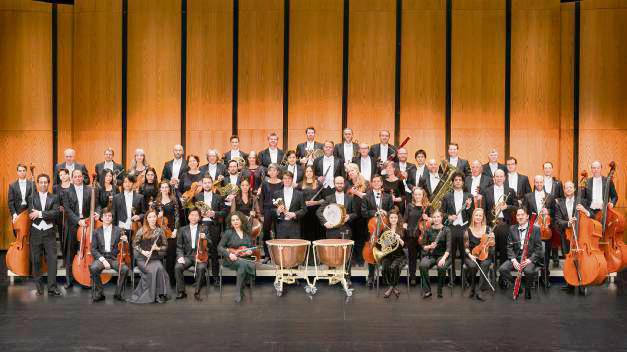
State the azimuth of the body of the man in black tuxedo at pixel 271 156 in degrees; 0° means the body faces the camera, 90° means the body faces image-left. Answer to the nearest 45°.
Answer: approximately 0°

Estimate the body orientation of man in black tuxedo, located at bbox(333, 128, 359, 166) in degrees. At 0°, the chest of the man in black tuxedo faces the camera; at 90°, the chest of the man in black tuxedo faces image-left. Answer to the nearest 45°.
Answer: approximately 0°

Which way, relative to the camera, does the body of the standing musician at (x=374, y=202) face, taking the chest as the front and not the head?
toward the camera

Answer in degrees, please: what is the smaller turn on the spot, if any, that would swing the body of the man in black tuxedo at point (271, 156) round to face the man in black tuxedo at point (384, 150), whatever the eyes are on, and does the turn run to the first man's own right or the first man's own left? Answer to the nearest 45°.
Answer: approximately 90° to the first man's own left

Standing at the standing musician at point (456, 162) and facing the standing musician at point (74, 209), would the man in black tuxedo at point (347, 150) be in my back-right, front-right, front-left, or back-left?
front-right

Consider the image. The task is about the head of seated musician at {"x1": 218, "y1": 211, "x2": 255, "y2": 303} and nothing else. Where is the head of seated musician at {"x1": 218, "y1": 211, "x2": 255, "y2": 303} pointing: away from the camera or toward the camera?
toward the camera

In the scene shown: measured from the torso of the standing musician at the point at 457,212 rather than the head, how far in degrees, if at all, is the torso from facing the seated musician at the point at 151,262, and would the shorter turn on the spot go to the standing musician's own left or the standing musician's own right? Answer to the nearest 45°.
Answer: approximately 90° to the standing musician's own right

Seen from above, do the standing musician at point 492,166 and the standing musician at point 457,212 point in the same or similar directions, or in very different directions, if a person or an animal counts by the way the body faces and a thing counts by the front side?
same or similar directions

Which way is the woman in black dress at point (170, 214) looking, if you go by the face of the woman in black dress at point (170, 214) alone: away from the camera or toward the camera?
toward the camera

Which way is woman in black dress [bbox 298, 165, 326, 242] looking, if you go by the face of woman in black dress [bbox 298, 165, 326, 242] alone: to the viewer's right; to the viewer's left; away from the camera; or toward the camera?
toward the camera

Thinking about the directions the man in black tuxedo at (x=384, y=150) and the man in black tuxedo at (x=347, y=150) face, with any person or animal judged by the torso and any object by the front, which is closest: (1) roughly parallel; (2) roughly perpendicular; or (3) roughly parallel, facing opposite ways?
roughly parallel

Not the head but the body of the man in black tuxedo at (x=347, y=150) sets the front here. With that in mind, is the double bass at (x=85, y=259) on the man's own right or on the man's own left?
on the man's own right

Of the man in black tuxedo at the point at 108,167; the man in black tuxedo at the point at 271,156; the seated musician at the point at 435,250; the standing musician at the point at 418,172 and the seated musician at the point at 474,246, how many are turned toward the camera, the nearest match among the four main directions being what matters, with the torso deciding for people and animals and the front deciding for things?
5

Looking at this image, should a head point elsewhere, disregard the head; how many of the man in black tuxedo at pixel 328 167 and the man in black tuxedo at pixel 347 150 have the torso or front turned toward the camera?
2
